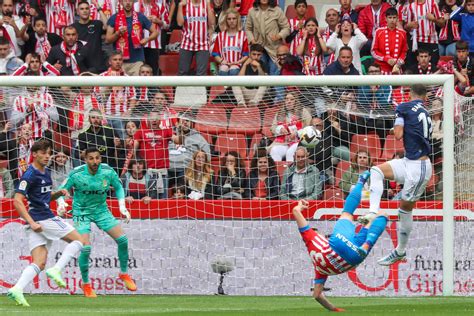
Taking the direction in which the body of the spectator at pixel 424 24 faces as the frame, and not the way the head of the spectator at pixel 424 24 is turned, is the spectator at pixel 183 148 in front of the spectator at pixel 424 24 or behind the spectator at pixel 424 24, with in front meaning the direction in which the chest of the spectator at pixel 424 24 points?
in front

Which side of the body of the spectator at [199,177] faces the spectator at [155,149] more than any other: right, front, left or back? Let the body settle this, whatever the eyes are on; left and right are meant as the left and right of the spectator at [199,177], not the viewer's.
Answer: right

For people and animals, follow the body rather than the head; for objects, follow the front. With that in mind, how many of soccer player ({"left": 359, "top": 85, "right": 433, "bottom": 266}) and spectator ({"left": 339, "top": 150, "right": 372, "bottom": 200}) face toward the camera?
1

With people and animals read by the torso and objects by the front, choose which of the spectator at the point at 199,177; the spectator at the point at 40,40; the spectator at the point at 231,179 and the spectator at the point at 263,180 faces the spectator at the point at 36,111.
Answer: the spectator at the point at 40,40

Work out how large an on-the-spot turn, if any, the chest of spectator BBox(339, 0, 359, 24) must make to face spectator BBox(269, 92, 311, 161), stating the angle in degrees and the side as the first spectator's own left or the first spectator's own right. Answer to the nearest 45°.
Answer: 0° — they already face them

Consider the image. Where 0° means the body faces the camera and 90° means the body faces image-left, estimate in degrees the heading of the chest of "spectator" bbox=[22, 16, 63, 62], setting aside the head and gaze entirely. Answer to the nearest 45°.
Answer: approximately 0°
